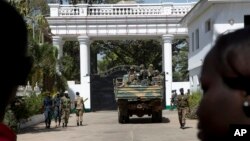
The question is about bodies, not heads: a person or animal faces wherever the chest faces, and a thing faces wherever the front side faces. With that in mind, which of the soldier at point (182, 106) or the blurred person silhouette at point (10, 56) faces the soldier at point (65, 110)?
the blurred person silhouette

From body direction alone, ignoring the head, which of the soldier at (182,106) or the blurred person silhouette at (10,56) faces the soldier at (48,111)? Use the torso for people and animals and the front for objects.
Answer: the blurred person silhouette

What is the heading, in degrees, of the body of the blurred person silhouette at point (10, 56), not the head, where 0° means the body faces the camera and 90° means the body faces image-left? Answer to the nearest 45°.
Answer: approximately 180°

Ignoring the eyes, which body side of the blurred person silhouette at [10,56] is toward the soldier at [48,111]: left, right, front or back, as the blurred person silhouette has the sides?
front
